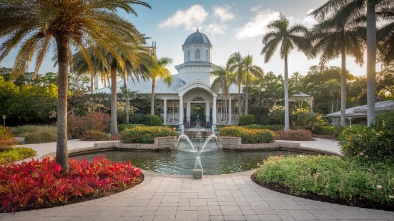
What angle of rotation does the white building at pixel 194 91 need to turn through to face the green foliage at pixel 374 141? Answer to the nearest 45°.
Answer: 0° — it already faces it

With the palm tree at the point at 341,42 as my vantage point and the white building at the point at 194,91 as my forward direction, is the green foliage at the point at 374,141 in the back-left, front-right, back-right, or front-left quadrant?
back-left

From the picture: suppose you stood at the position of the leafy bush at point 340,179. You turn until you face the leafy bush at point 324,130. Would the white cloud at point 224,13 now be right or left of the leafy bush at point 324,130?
left

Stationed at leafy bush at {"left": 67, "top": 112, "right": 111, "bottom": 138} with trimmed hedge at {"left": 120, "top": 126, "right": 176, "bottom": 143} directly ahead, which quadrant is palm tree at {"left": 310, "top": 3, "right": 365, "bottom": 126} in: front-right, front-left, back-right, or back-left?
front-left

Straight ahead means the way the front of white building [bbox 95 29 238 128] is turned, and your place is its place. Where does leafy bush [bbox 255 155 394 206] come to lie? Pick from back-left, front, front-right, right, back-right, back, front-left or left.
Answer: front

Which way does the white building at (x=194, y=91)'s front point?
toward the camera

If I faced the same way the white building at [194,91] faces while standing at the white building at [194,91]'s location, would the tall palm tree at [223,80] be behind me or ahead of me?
ahead

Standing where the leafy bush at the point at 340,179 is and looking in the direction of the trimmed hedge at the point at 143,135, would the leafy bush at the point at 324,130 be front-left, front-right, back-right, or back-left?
front-right

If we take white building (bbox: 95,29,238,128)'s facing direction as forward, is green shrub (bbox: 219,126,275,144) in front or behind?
in front

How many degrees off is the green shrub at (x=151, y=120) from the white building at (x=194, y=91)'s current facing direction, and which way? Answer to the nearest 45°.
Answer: approximately 45° to its right

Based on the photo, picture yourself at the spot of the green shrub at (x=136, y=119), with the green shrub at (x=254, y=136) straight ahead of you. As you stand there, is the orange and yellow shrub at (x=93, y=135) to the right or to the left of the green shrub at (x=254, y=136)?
right
